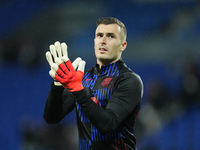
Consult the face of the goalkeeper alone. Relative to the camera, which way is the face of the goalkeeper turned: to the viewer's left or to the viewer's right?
to the viewer's left

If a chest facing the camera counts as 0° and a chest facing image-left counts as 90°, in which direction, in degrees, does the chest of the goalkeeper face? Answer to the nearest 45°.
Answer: approximately 45°
